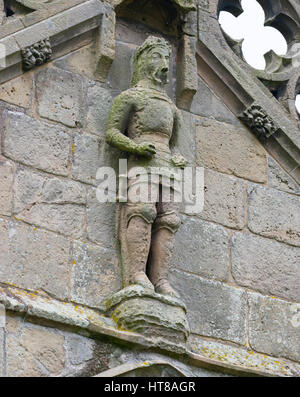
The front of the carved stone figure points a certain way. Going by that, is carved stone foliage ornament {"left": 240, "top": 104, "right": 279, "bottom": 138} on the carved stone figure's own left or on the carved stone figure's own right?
on the carved stone figure's own left

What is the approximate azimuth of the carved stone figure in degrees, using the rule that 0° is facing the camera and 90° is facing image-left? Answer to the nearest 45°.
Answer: approximately 315°

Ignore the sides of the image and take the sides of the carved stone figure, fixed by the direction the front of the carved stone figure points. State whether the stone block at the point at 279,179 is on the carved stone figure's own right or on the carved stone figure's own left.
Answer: on the carved stone figure's own left
